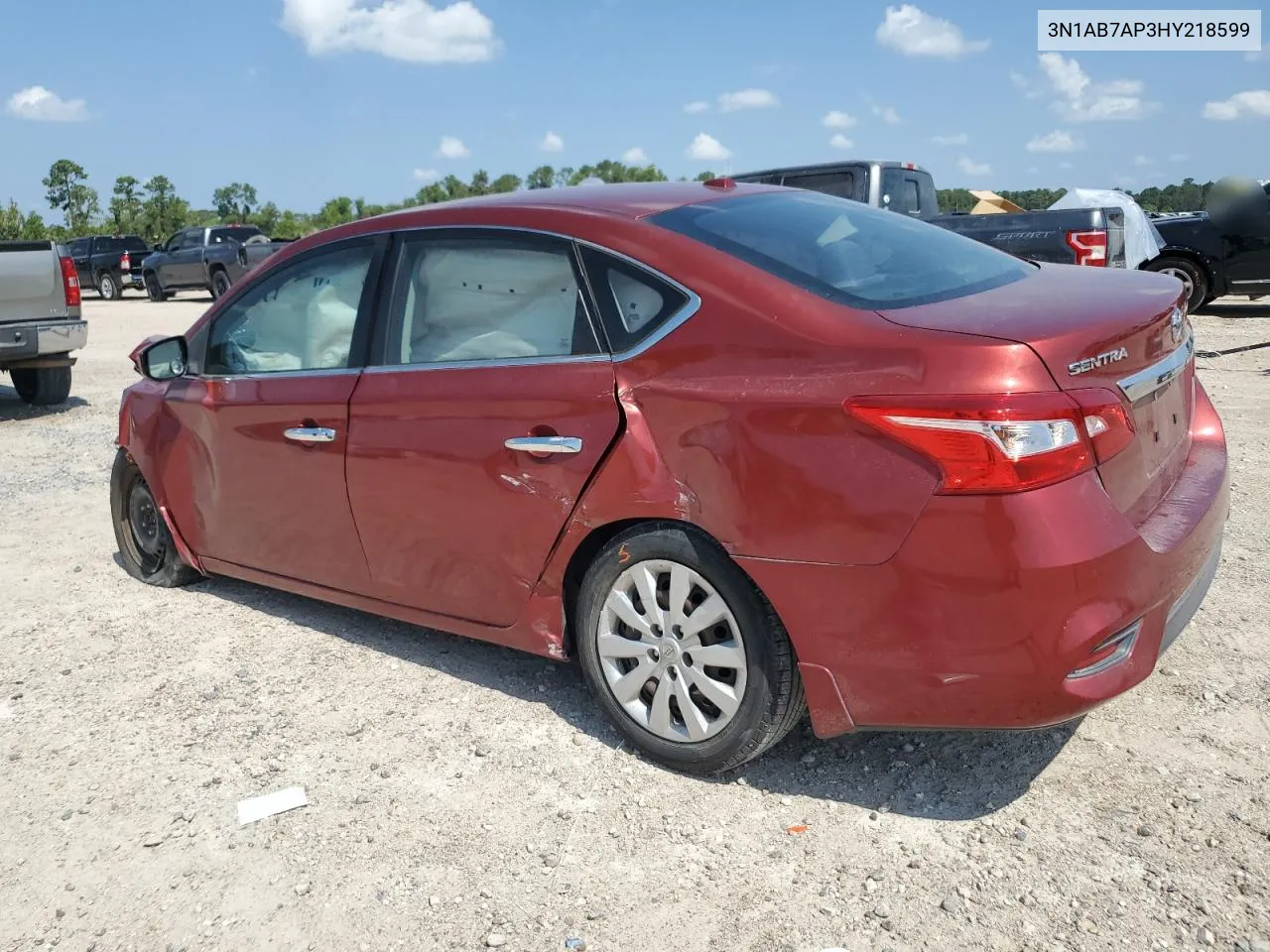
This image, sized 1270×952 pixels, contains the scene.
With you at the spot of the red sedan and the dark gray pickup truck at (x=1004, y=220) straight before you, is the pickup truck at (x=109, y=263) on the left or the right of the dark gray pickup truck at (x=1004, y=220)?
left

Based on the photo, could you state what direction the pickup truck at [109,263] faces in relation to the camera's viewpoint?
facing away from the viewer and to the left of the viewer

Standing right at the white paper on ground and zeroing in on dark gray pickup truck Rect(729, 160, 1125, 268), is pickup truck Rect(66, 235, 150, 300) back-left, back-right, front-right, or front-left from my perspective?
front-left

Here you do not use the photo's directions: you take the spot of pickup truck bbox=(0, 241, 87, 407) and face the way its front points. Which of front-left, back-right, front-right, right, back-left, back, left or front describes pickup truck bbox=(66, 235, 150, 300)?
front

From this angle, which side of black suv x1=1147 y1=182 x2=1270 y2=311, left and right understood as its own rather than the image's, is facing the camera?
left

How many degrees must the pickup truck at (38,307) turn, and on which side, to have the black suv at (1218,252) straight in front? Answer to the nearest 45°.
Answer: approximately 90° to its right

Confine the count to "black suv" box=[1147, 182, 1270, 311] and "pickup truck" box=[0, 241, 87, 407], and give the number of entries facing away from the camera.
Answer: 1

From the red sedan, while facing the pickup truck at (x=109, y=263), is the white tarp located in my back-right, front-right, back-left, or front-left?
front-right

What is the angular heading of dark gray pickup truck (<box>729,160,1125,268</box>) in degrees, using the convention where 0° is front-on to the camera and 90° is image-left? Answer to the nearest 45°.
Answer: approximately 135°

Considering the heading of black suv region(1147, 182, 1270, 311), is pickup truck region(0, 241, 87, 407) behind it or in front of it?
in front

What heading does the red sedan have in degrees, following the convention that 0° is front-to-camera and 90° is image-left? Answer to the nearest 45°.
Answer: approximately 135°

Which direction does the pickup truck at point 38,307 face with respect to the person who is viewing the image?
facing away from the viewer
